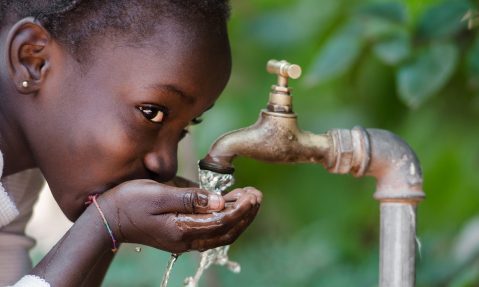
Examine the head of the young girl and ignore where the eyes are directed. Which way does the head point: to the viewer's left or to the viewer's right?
to the viewer's right

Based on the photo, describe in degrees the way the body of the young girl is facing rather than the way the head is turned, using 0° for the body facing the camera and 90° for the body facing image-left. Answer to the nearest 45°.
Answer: approximately 270°

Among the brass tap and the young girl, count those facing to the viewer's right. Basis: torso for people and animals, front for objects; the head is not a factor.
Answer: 1

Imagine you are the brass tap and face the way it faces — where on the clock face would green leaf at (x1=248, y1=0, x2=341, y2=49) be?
The green leaf is roughly at 3 o'clock from the brass tap.

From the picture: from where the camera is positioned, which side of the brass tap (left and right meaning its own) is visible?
left

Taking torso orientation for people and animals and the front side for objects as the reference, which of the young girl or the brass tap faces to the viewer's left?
the brass tap

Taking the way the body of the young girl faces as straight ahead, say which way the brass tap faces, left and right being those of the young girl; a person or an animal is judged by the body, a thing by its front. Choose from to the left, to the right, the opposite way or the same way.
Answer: the opposite way

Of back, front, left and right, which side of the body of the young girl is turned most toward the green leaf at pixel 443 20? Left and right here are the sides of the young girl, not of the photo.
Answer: left

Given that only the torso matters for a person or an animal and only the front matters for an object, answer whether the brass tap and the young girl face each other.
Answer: yes

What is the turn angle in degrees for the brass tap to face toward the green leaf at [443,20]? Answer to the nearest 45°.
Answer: approximately 135° to its right
